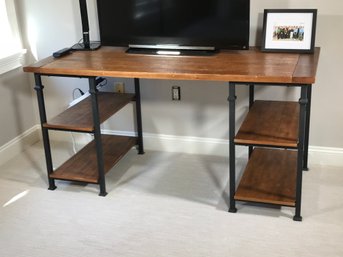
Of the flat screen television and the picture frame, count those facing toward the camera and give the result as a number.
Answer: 2

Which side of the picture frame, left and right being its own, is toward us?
front

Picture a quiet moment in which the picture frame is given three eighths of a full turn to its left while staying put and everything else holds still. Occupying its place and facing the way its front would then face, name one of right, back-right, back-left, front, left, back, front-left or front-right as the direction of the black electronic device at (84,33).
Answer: back-left

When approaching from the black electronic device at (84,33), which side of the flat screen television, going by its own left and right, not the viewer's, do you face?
right

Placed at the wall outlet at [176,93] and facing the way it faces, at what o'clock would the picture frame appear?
The picture frame is roughly at 10 o'clock from the wall outlet.

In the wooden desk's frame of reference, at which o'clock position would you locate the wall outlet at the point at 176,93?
The wall outlet is roughly at 5 o'clock from the wooden desk.

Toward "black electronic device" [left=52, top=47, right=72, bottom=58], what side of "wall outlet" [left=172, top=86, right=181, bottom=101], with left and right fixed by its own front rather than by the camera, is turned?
right

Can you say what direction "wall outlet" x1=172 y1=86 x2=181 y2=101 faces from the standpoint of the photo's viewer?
facing the viewer

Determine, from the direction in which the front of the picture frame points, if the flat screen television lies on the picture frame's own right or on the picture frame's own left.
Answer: on the picture frame's own right

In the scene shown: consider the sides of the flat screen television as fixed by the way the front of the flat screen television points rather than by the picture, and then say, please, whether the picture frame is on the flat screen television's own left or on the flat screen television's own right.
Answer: on the flat screen television's own left

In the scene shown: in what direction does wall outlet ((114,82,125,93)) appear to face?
toward the camera

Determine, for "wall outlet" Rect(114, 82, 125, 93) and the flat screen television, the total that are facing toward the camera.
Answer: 2

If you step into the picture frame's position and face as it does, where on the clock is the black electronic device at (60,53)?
The black electronic device is roughly at 3 o'clock from the picture frame.

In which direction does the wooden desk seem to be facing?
toward the camera
